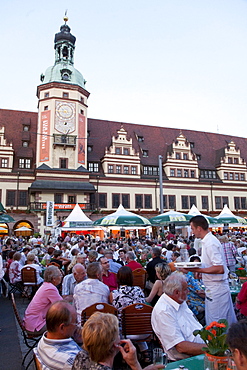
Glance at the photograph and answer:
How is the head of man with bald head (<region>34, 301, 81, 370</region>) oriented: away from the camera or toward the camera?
away from the camera

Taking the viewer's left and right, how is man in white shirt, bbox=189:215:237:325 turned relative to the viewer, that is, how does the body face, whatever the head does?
facing to the left of the viewer

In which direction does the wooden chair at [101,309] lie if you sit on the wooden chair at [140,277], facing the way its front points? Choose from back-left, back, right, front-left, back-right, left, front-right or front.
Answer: back

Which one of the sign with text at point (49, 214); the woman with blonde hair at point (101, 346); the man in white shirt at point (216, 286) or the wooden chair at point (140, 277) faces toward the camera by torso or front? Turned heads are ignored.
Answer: the sign with text

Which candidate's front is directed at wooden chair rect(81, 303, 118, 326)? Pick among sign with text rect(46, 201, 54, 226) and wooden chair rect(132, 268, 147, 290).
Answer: the sign with text

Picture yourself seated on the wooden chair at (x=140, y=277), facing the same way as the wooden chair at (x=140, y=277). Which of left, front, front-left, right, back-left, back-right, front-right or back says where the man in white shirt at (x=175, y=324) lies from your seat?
back

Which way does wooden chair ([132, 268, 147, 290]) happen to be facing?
away from the camera

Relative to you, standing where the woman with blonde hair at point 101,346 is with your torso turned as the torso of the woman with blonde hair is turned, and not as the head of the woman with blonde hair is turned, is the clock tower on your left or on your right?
on your left

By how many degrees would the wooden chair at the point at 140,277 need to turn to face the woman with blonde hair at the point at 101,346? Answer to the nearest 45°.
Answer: approximately 180°

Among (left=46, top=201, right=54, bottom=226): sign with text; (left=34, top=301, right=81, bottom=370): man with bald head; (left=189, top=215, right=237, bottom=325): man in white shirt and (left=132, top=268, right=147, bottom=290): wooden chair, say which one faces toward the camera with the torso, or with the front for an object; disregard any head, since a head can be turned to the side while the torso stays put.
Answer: the sign with text

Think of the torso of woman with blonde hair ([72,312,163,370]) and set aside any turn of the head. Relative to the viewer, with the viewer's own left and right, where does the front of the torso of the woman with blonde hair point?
facing away from the viewer and to the right of the viewer

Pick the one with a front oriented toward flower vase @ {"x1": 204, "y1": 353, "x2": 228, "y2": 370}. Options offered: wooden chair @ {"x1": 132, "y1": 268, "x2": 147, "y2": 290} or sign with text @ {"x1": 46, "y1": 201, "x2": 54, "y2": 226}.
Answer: the sign with text

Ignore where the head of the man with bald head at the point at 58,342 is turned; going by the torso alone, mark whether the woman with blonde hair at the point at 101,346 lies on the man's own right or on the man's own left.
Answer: on the man's own right

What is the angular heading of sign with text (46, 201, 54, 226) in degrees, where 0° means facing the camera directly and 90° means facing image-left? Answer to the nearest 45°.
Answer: approximately 0°

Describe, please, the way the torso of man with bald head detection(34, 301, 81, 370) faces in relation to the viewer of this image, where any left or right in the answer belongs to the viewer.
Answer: facing away from the viewer and to the right of the viewer
